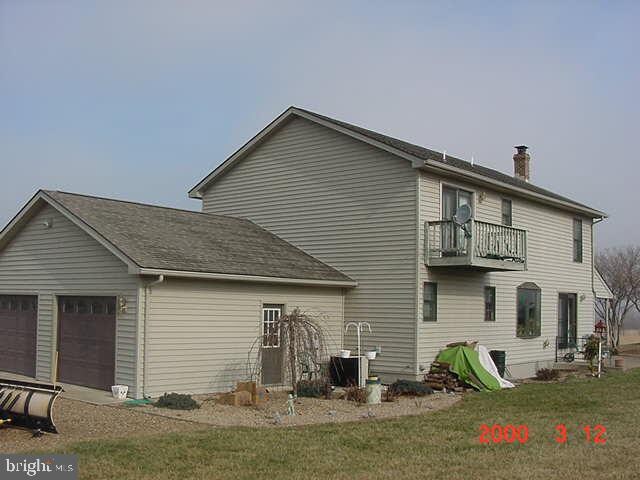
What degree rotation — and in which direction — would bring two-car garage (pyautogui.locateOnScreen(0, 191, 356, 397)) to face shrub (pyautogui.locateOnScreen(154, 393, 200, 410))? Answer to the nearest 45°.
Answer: approximately 45° to its left

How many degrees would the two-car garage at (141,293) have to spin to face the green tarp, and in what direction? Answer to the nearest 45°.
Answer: approximately 135° to its left

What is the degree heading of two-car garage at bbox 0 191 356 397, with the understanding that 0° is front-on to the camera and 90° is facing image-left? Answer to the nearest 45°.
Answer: approximately 45°

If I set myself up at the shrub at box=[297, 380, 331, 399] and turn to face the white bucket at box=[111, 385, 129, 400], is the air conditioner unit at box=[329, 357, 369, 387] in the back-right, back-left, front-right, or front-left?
back-right

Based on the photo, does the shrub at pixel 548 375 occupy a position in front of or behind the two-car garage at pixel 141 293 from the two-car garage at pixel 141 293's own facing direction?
behind

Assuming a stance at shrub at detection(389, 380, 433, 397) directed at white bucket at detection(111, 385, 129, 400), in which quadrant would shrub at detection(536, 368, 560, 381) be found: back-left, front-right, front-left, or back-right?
back-right

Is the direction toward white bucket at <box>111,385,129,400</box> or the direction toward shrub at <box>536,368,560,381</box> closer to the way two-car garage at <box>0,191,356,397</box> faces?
the white bucket

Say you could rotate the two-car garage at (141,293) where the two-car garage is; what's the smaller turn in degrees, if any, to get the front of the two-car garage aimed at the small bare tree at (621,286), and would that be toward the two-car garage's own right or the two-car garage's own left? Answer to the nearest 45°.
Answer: approximately 180°

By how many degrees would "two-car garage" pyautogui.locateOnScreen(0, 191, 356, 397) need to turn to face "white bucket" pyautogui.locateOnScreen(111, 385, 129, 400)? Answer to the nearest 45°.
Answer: approximately 45° to its left

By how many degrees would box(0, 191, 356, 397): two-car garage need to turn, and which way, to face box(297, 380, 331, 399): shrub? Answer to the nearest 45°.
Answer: approximately 135° to its left

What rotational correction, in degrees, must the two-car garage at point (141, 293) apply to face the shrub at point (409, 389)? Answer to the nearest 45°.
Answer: approximately 135° to its left

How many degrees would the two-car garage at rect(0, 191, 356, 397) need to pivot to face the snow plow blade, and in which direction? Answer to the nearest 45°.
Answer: approximately 45° to its left
